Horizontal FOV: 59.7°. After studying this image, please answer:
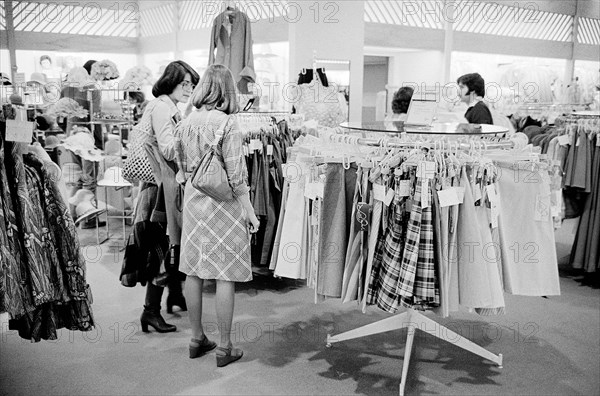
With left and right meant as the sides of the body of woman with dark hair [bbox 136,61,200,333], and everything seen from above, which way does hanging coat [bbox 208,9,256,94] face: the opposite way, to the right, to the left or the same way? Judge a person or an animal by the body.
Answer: to the right

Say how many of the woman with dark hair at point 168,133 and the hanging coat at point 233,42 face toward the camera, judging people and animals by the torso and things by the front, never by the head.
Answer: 1

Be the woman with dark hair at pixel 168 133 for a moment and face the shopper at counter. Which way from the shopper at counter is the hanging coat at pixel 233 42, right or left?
left

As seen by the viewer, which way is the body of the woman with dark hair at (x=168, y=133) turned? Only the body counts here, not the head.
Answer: to the viewer's right

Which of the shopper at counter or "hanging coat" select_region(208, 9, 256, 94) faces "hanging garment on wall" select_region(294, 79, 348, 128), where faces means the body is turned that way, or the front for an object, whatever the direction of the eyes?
the shopper at counter

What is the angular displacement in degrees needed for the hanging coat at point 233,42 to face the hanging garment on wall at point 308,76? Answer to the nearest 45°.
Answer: approximately 135° to its left

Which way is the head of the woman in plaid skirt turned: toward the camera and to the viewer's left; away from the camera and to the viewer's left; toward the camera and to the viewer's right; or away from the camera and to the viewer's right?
away from the camera and to the viewer's left

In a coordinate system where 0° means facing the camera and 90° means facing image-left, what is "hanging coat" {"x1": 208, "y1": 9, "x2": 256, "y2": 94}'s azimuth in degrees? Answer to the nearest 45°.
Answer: approximately 0°

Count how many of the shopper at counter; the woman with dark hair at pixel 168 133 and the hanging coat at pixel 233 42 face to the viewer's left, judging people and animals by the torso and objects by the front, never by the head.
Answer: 1

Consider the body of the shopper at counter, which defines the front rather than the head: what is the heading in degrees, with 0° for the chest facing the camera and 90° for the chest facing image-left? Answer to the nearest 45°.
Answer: approximately 90°

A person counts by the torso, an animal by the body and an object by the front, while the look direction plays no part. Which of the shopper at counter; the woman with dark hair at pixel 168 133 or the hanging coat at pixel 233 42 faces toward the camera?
the hanging coat

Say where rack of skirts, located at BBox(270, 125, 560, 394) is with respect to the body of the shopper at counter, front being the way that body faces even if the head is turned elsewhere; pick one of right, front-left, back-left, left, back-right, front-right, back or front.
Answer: left

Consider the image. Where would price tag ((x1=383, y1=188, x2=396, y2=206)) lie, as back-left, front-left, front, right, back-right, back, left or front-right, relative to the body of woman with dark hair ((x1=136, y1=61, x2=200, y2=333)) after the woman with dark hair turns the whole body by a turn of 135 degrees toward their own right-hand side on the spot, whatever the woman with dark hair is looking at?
left

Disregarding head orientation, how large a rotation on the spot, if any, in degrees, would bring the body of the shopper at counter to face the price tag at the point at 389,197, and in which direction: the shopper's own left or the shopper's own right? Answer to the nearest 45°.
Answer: approximately 90° to the shopper's own left

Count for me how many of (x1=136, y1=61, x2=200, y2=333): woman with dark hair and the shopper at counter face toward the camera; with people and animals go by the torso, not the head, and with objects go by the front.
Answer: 0

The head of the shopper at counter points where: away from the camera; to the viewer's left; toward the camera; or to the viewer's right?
to the viewer's left
